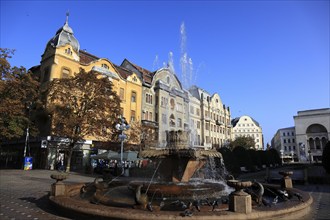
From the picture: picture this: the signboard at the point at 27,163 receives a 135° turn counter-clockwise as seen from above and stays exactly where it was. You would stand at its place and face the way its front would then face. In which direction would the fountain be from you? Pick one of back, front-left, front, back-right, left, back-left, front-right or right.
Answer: back-right

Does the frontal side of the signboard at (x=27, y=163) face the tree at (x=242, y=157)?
no

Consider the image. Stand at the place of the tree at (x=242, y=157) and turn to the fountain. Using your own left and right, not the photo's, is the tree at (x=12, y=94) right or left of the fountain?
right

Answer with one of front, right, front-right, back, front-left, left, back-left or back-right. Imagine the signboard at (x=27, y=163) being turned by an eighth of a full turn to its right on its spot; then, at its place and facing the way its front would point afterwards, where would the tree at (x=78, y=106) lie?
left

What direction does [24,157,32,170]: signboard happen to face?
toward the camera
